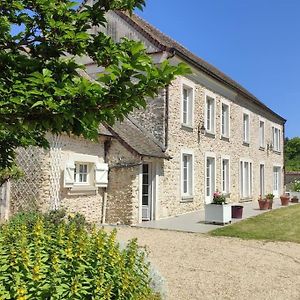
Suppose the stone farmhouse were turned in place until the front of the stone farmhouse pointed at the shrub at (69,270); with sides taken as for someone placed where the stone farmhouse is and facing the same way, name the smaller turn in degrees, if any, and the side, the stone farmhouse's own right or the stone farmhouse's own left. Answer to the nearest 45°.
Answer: approximately 45° to the stone farmhouse's own right

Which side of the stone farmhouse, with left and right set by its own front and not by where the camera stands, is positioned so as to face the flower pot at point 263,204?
left

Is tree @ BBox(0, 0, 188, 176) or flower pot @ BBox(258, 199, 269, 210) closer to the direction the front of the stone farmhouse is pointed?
the tree

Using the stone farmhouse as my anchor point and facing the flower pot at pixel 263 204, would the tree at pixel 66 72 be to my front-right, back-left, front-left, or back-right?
back-right

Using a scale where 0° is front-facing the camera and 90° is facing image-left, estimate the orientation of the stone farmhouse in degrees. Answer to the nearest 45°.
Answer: approximately 315°

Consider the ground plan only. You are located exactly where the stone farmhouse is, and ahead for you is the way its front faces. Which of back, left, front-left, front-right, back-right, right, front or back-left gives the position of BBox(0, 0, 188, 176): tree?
front-right
